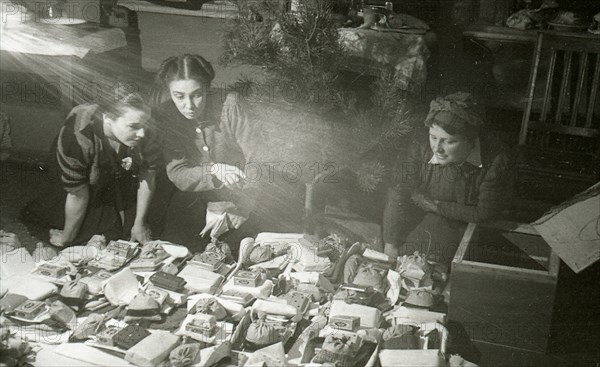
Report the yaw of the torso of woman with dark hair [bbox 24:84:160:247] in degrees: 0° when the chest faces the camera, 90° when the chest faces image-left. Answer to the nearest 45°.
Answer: approximately 315°

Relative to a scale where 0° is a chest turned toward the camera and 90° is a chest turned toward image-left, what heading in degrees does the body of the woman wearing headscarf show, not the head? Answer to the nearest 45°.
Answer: approximately 45°

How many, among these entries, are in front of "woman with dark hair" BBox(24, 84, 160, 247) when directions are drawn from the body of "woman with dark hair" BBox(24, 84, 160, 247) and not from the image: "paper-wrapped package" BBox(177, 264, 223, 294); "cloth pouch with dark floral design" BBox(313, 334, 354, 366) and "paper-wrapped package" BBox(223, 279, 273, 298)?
3

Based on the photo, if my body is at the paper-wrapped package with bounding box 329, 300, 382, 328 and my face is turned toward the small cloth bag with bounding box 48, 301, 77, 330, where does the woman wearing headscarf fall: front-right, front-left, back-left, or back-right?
back-right

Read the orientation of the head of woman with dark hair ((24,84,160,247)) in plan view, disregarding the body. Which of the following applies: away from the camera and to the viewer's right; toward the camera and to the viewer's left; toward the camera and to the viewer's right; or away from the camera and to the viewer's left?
toward the camera and to the viewer's right

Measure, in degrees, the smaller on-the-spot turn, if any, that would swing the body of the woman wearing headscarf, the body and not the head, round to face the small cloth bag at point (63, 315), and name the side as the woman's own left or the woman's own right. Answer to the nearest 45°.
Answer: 0° — they already face it

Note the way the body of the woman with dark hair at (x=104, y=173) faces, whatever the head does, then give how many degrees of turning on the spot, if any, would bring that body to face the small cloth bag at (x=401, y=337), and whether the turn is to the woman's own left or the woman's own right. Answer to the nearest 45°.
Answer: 0° — they already face it
